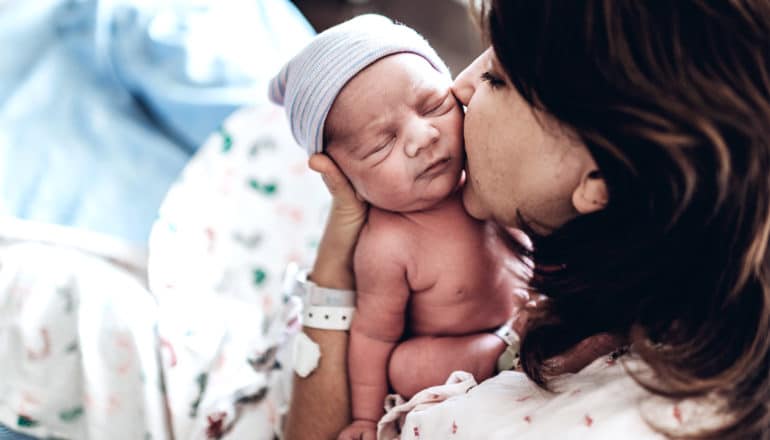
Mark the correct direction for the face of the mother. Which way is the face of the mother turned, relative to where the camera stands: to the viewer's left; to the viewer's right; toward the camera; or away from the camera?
to the viewer's left

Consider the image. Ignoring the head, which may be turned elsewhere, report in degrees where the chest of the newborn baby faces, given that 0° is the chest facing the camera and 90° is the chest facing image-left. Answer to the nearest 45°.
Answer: approximately 315°

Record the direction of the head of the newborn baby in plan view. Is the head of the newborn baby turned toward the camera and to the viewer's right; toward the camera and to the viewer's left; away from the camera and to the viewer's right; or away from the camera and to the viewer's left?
toward the camera and to the viewer's right

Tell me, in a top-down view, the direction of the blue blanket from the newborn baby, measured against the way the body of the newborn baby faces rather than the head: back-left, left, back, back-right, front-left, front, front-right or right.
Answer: back
